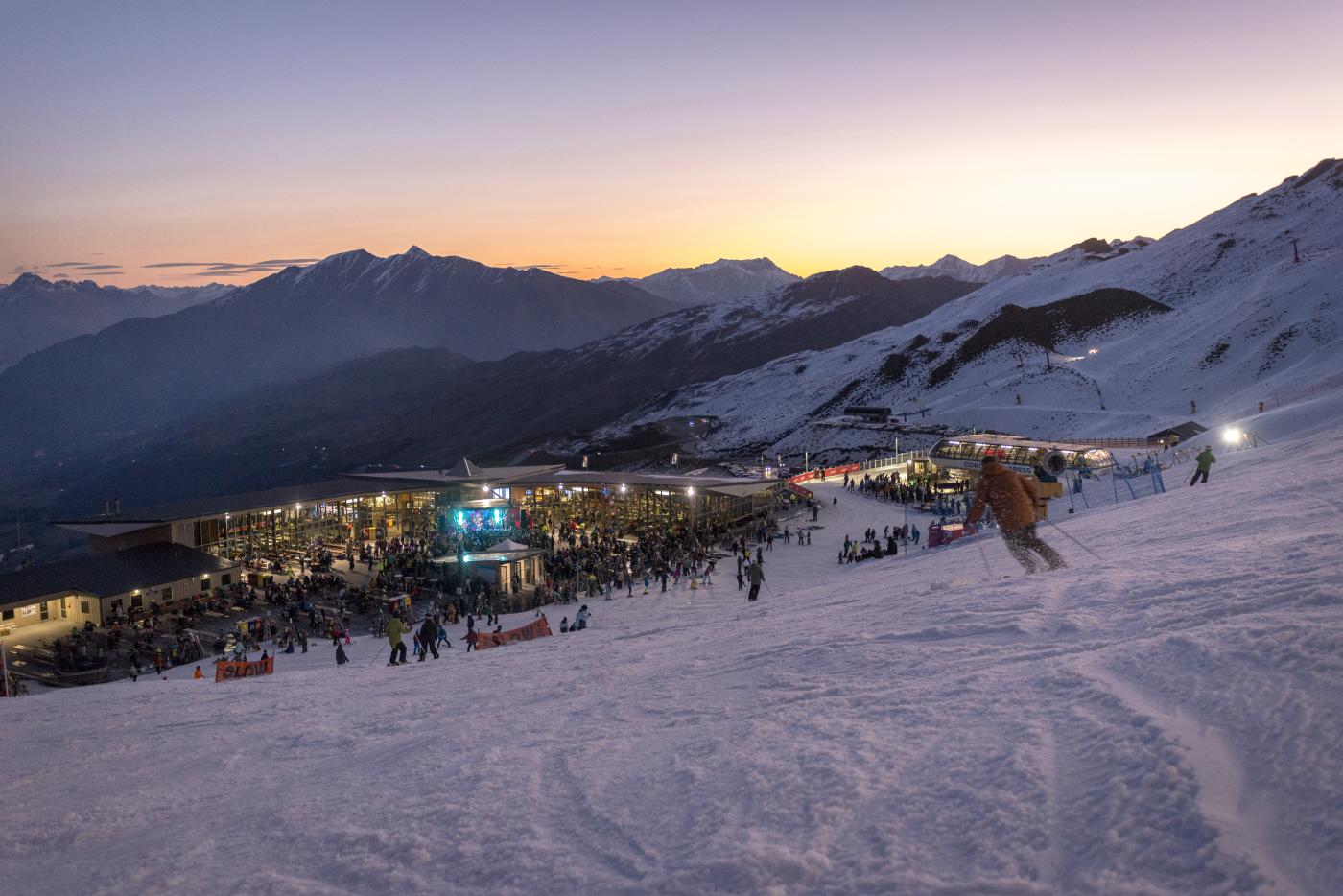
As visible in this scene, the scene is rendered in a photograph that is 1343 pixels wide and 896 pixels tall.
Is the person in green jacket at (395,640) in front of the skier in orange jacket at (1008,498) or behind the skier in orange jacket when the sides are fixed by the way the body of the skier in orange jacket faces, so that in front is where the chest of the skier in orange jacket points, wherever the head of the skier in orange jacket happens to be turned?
in front

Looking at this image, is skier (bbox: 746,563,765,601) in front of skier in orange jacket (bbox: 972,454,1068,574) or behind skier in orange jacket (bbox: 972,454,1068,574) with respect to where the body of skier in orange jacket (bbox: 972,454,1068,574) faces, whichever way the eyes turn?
in front

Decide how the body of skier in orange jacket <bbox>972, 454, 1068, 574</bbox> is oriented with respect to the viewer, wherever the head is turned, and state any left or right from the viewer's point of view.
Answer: facing away from the viewer and to the left of the viewer

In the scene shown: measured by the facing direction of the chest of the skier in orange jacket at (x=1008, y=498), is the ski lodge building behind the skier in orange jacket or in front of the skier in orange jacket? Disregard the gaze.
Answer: in front
